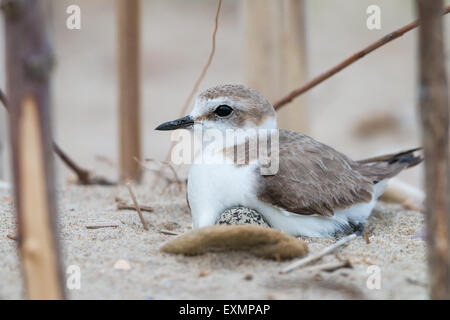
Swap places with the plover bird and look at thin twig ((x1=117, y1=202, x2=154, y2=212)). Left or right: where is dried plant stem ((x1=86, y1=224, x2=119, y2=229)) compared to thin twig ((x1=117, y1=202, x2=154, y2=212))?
left

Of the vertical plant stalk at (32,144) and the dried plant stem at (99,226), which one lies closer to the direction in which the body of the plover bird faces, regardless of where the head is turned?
the dried plant stem

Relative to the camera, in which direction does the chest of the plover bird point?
to the viewer's left

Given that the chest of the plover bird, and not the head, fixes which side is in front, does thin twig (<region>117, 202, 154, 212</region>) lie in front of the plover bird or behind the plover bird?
in front

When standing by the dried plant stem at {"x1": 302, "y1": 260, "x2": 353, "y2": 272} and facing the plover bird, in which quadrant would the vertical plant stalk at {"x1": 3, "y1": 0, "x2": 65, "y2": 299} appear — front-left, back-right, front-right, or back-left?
back-left

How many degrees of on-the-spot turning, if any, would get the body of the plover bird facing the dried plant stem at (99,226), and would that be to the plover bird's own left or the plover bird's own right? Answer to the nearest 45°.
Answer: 0° — it already faces it

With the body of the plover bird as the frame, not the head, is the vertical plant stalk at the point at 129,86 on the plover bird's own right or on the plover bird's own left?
on the plover bird's own right

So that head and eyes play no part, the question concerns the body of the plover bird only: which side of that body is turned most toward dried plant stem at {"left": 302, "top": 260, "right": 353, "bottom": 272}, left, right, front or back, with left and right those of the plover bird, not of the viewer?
left
